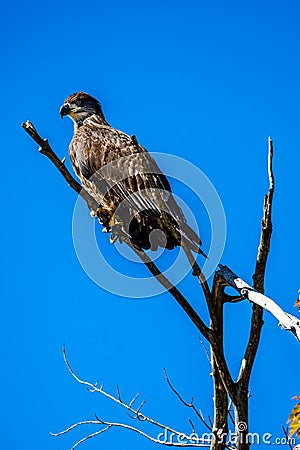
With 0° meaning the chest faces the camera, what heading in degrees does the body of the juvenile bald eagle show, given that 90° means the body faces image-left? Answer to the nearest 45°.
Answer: approximately 90°
